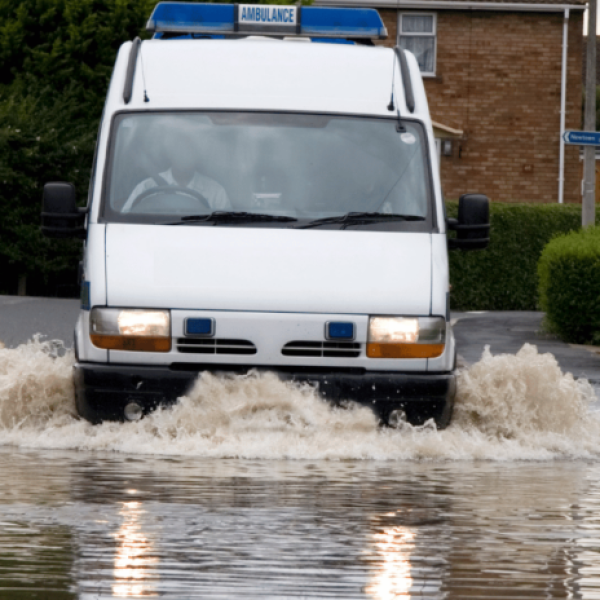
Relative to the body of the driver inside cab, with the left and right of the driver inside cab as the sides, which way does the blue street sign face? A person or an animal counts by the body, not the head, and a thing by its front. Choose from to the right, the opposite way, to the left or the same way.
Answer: the same way

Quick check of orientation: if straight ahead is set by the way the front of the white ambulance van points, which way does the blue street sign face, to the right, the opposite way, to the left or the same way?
the same way

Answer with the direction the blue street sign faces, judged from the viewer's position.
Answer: facing the viewer

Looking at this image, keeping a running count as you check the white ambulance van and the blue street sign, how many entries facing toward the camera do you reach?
2

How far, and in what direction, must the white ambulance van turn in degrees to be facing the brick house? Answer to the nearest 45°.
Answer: approximately 180°

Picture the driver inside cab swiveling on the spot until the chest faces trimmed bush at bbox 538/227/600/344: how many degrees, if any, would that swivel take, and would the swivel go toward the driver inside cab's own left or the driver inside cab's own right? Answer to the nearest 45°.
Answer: approximately 135° to the driver inside cab's own left

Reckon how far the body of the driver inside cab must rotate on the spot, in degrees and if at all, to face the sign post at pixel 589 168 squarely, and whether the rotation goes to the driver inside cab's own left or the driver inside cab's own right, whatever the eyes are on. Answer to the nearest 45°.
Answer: approximately 135° to the driver inside cab's own left

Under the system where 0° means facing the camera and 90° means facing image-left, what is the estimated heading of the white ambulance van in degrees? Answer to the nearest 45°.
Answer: approximately 0°

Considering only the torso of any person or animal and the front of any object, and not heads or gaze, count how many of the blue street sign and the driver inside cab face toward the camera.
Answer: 2

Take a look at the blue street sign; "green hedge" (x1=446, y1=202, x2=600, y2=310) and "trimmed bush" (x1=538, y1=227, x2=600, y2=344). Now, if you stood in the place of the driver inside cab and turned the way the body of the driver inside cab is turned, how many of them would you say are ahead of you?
0

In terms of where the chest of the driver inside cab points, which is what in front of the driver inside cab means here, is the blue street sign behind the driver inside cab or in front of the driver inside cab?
behind

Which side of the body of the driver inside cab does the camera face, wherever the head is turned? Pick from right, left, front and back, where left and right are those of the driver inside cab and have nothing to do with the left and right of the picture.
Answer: front
